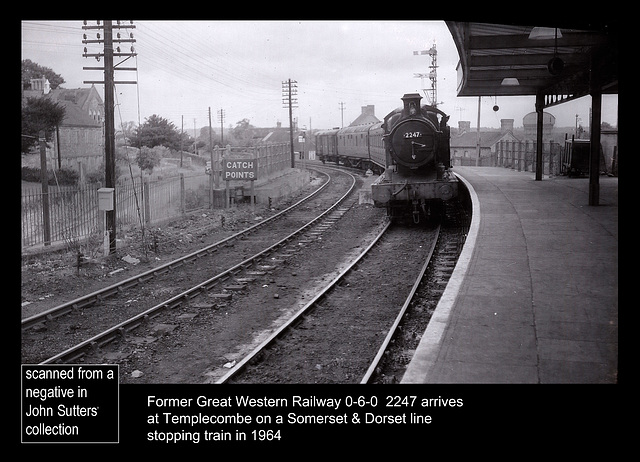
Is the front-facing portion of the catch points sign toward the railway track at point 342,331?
yes

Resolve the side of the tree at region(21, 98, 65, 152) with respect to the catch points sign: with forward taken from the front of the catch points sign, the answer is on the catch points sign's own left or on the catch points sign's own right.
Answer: on the catch points sign's own right

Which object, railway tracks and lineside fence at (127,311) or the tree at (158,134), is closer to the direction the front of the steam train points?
the railway tracks and lineside fence

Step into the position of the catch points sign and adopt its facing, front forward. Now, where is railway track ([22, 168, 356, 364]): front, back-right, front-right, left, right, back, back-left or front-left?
front

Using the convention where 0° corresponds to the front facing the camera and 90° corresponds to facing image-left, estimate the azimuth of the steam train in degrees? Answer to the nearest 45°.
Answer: approximately 0°

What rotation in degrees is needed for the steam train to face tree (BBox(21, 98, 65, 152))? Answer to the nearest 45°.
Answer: approximately 90° to its right

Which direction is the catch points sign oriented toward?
toward the camera

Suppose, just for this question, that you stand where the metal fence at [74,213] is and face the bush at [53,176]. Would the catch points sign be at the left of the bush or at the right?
right

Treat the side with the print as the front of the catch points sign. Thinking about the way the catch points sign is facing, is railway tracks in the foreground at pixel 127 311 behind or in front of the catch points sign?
in front

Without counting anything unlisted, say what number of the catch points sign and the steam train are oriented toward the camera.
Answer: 2

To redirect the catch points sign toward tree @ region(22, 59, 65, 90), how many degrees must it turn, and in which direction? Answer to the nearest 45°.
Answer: approximately 135° to its right
